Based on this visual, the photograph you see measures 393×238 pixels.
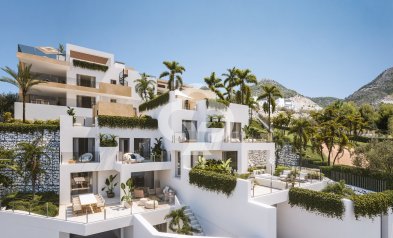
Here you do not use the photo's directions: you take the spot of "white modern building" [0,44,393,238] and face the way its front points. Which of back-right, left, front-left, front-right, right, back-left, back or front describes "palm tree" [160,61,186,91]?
back

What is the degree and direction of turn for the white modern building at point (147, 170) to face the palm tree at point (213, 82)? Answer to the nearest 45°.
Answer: approximately 180°

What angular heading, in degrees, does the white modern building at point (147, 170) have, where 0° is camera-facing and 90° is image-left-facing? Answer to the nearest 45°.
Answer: approximately 0°

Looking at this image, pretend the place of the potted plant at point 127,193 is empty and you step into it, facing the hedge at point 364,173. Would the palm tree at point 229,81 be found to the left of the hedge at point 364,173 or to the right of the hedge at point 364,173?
left

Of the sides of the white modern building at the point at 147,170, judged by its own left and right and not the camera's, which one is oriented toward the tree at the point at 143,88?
back

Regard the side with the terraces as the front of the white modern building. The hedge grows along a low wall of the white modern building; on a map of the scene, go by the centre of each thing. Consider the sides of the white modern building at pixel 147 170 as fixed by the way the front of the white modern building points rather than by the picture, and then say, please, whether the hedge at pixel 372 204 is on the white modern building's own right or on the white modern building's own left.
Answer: on the white modern building's own left

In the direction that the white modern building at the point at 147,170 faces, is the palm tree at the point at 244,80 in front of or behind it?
behind

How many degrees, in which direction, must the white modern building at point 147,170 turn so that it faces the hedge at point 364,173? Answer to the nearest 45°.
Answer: approximately 90° to its left
